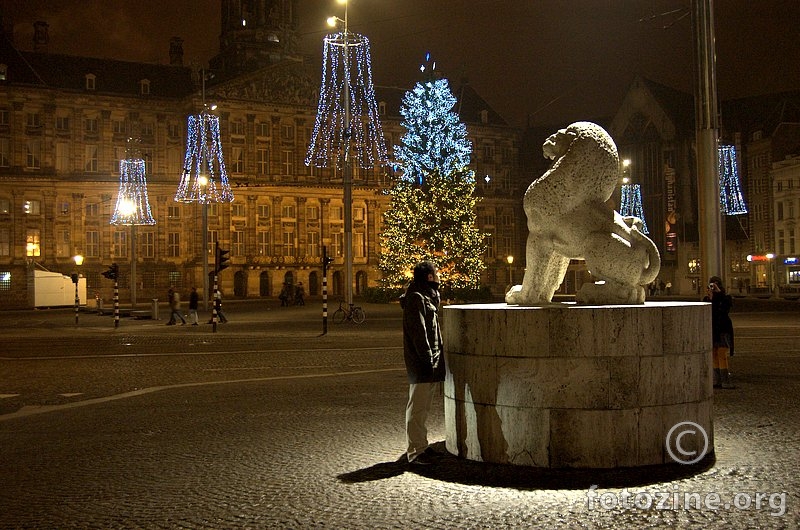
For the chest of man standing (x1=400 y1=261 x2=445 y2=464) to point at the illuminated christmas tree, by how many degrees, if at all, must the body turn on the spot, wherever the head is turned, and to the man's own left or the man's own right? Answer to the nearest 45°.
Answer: approximately 90° to the man's own left

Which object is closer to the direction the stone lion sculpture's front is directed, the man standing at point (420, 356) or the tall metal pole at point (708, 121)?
the man standing

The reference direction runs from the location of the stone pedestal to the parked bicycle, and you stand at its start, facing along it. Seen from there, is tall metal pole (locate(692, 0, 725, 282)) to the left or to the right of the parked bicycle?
right

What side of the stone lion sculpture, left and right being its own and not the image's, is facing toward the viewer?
left

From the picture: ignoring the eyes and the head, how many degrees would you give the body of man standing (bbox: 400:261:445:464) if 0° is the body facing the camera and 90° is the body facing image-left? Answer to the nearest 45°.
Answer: approximately 270°

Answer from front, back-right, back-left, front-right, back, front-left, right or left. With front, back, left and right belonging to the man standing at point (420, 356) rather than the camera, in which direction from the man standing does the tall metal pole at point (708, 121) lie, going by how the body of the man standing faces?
front-left

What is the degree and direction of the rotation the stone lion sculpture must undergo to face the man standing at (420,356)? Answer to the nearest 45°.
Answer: approximately 45° to its left

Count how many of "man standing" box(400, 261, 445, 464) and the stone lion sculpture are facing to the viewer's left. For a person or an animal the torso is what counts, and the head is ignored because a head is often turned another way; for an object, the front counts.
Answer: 1

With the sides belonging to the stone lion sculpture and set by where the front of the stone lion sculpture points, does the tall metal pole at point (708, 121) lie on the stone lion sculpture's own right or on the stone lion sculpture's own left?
on the stone lion sculpture's own right

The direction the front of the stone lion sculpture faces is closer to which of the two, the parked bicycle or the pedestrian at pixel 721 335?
the parked bicycle

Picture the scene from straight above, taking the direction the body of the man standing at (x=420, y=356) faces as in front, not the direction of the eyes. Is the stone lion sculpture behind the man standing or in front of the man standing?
in front

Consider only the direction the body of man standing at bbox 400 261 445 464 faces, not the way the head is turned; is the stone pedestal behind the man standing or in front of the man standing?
in front

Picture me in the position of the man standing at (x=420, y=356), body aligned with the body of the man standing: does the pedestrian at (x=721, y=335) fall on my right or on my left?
on my left

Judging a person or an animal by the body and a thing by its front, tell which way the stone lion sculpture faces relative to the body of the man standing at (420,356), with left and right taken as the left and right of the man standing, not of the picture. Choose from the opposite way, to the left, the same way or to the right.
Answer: the opposite way
